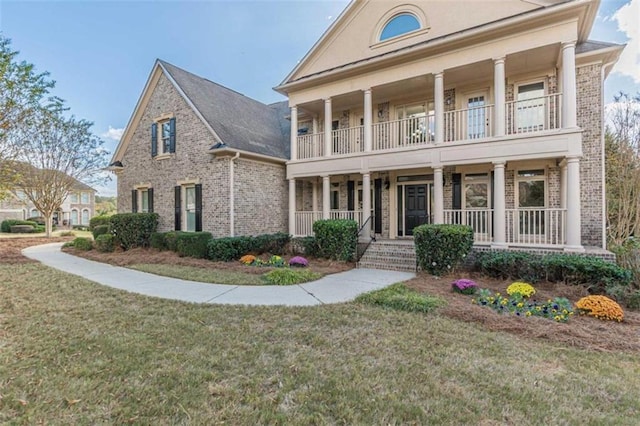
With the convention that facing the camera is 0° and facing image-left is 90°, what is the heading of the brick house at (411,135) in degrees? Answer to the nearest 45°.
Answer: approximately 45°

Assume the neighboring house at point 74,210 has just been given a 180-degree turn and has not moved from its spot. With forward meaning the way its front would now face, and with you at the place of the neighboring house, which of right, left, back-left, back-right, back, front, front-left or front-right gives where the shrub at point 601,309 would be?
back

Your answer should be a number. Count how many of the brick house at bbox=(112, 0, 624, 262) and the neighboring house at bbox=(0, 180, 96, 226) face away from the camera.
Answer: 0

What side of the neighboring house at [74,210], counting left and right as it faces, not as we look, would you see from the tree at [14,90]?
front

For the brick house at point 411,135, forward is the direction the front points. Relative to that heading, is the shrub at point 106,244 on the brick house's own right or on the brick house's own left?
on the brick house's own right

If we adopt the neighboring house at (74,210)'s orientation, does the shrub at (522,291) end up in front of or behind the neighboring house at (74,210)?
in front

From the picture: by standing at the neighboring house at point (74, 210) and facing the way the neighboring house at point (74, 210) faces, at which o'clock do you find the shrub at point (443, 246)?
The shrub is roughly at 12 o'clock from the neighboring house.

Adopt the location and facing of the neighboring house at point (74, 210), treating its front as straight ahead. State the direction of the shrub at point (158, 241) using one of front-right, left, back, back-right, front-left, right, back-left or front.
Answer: front

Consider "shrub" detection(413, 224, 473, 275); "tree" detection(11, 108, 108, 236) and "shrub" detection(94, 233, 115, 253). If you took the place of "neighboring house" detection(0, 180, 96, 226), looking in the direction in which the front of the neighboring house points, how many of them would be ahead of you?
3

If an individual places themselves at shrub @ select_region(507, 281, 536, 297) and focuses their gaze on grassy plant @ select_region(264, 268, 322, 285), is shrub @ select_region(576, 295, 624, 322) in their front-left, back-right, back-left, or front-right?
back-left

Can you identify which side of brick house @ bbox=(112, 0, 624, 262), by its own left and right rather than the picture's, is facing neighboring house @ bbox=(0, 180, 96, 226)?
right

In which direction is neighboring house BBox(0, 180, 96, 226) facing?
toward the camera

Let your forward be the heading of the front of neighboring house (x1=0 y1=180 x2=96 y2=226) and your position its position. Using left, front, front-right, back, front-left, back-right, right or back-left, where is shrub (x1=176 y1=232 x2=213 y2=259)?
front
